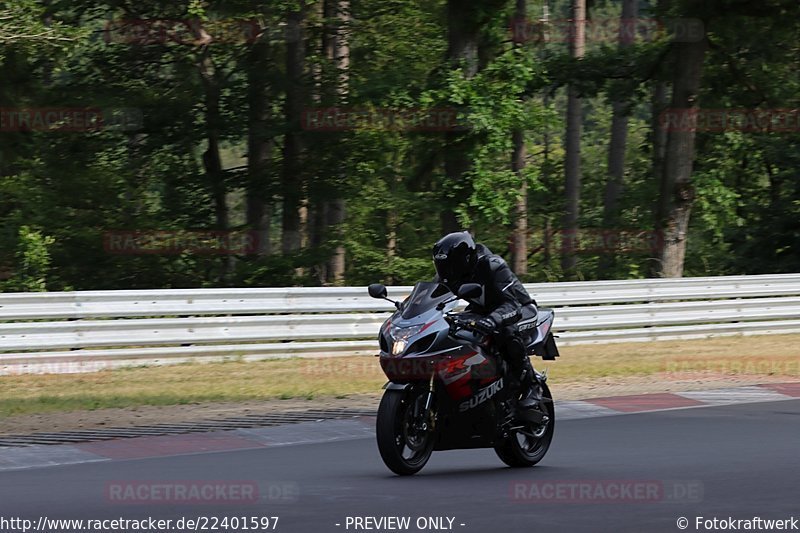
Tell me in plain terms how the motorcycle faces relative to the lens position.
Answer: facing the viewer and to the left of the viewer

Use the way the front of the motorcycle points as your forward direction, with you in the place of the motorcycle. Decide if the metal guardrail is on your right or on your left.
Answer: on your right

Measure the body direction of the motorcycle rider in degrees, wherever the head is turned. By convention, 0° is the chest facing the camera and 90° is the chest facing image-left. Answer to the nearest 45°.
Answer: approximately 45°

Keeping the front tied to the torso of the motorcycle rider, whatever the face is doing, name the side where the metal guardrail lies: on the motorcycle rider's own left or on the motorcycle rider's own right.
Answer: on the motorcycle rider's own right
